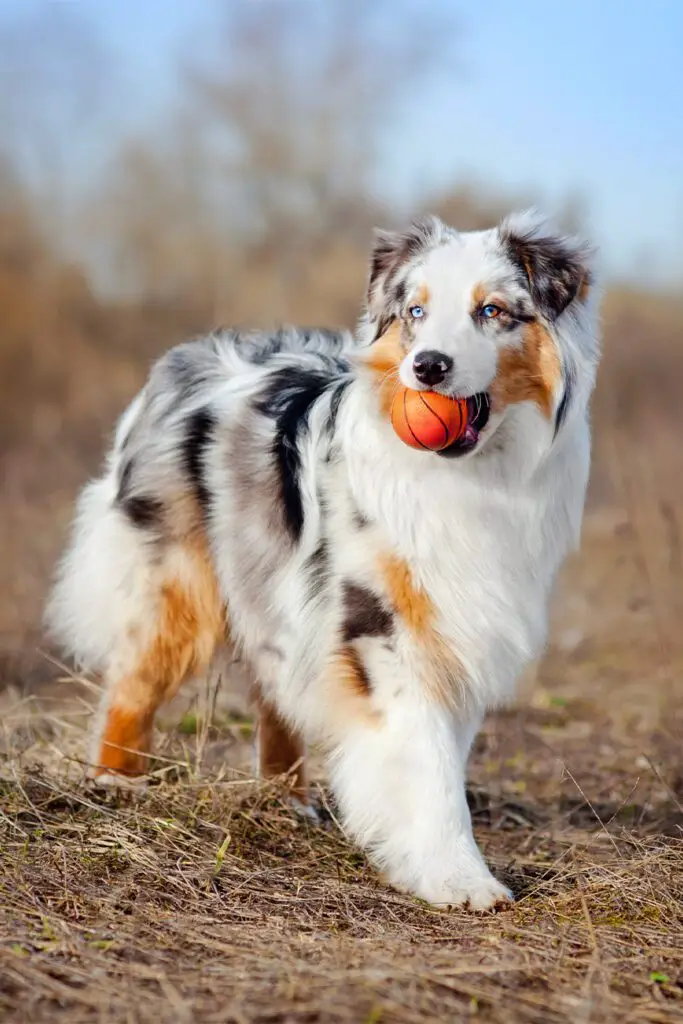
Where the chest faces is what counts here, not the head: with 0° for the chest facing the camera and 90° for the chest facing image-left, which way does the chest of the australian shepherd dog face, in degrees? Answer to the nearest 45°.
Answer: approximately 315°
